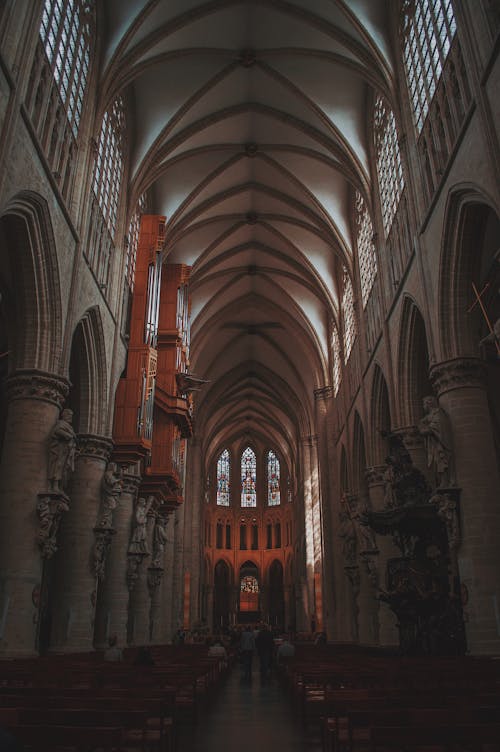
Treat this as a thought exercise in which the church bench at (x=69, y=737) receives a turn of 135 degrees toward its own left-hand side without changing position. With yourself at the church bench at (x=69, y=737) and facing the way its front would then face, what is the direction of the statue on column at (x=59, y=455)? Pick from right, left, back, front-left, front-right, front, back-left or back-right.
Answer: back-right

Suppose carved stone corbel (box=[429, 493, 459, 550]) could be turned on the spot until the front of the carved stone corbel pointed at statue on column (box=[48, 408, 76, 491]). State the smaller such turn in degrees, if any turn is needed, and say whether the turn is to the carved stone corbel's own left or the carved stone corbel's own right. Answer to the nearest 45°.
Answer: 0° — it already faces it

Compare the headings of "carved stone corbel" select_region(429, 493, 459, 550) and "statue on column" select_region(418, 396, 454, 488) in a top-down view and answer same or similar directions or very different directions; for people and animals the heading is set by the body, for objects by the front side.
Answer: same or similar directions

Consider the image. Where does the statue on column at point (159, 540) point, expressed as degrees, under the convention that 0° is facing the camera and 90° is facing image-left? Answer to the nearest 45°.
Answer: approximately 270°

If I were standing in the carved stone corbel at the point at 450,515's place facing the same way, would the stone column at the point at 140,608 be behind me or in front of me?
in front

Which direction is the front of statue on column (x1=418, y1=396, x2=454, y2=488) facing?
to the viewer's left

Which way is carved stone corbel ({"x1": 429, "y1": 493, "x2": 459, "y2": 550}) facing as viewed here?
to the viewer's left

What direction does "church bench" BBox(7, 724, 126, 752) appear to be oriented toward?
away from the camera

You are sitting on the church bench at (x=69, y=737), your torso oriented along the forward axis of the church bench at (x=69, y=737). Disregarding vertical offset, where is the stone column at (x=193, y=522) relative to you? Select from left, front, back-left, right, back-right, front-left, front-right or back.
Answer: front

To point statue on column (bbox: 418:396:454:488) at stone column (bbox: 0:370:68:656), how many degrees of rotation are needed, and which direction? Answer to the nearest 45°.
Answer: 0° — it already faces it

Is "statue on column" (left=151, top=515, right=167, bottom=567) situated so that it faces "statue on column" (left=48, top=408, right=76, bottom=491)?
no

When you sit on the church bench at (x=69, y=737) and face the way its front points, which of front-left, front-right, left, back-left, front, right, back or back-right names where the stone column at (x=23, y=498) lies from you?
front

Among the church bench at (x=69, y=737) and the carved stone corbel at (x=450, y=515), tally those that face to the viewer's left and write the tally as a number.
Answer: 1

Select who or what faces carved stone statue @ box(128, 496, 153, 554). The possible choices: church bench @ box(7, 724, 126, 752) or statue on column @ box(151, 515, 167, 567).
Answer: the church bench

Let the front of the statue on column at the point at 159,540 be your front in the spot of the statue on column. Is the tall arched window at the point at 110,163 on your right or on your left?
on your right

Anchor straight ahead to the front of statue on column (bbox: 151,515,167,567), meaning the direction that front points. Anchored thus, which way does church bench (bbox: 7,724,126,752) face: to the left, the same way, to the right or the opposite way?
to the left
